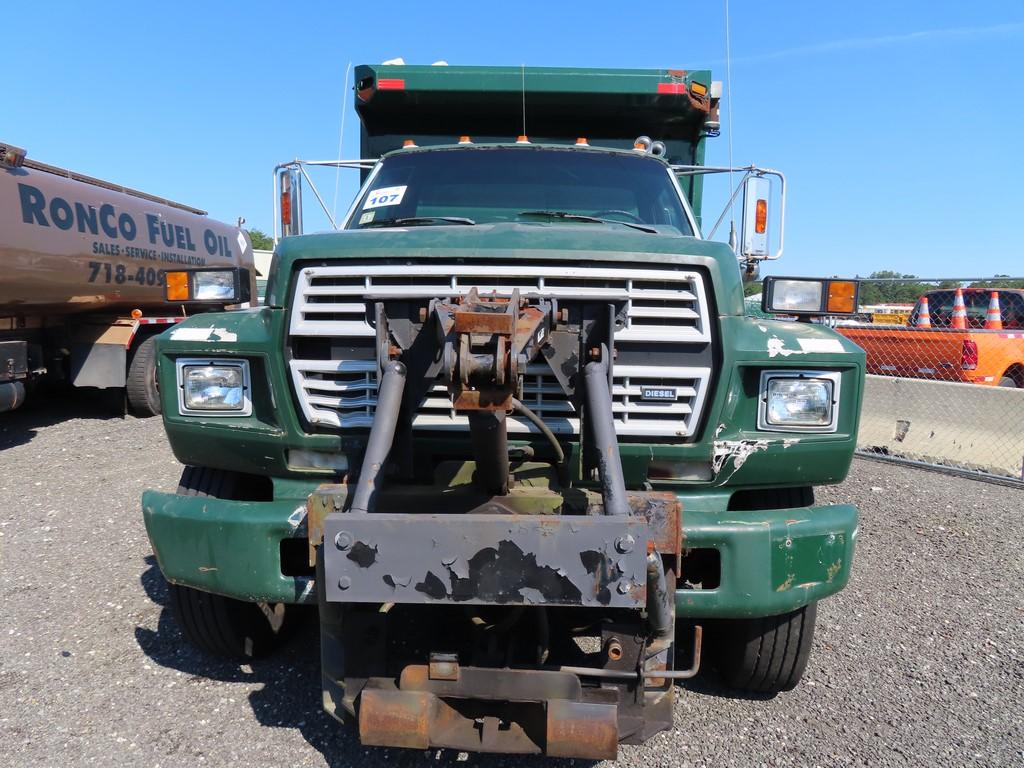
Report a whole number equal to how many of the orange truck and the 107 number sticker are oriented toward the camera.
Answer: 1

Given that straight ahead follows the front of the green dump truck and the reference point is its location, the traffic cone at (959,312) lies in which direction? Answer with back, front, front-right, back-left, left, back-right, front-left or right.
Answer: back-left

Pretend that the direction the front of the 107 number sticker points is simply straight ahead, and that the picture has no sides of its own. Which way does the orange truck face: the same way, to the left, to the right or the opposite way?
to the left

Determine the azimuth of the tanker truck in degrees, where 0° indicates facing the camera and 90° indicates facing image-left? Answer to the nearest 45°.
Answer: approximately 45°

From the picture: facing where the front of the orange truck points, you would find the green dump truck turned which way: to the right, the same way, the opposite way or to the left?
to the right

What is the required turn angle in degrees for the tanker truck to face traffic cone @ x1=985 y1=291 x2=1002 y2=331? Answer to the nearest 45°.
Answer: approximately 135° to its left

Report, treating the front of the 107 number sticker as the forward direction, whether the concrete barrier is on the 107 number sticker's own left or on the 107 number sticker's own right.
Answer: on the 107 number sticker's own left

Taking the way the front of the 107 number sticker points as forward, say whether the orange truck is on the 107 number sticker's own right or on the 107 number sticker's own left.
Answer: on the 107 number sticker's own left

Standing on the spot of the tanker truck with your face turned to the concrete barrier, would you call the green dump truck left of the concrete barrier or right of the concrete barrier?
right

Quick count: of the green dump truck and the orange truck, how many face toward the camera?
1

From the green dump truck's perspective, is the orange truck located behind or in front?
behind
